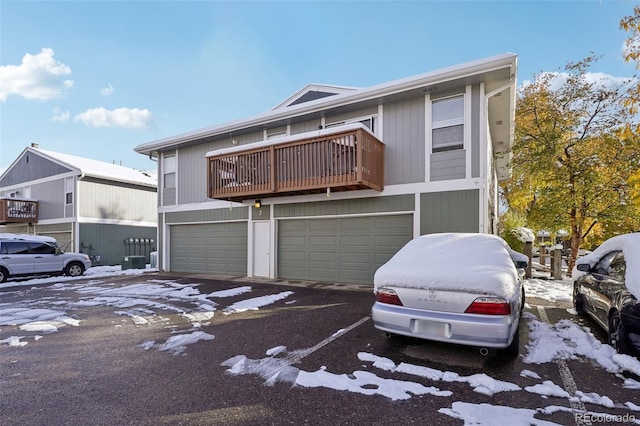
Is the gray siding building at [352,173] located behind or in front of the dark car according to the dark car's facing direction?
in front

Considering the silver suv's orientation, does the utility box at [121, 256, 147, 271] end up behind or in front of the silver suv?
in front

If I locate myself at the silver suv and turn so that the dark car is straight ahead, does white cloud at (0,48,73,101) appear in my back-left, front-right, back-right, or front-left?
back-left

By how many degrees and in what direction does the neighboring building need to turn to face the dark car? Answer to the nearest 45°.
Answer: approximately 45° to its left

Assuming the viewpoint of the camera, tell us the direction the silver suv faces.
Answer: facing to the right of the viewer

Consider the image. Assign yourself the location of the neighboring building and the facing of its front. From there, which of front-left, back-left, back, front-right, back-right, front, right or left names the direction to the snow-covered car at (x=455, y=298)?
front-left

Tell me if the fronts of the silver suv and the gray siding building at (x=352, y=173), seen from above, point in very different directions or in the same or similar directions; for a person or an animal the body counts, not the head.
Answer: very different directions

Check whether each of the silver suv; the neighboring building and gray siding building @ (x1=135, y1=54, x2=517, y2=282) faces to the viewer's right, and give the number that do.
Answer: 1

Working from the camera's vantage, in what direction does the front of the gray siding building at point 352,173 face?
facing the viewer and to the left of the viewer

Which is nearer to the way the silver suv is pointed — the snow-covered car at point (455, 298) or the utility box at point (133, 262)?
the utility box

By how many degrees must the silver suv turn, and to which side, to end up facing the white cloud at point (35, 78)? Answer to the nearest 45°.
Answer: approximately 90° to its left

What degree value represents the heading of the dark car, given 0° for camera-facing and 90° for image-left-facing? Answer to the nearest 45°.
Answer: approximately 135°
